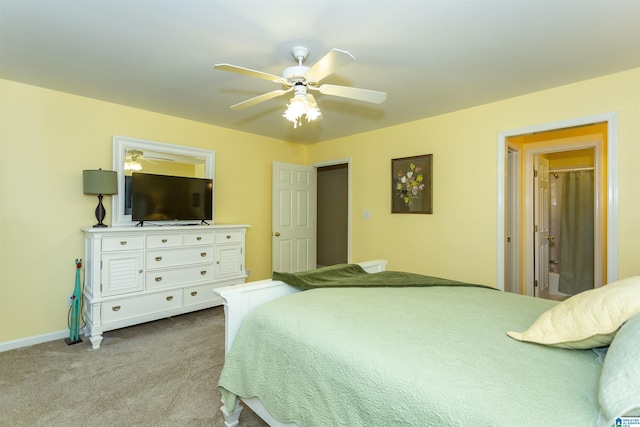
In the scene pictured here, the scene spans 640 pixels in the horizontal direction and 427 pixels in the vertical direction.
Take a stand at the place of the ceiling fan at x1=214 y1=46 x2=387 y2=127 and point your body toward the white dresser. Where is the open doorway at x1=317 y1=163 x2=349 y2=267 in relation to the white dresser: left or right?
right

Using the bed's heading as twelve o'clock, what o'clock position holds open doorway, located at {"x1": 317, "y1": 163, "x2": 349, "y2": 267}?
The open doorway is roughly at 1 o'clock from the bed.

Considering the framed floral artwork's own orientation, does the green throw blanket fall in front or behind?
in front

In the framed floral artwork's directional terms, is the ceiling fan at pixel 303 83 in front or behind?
in front

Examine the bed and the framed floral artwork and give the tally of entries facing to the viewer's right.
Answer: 0

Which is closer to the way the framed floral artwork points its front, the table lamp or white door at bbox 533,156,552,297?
the table lamp

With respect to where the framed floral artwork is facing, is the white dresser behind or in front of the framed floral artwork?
in front

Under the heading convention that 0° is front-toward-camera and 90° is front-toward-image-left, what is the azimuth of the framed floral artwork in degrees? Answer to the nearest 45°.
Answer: approximately 45°

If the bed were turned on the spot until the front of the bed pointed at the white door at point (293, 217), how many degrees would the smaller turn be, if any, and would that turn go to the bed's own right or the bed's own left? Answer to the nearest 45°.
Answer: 0° — it already faces it

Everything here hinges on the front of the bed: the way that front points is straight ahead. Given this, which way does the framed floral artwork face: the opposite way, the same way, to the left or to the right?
to the left

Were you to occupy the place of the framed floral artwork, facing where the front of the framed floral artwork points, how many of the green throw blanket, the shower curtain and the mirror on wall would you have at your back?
1

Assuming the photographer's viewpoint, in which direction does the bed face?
facing away from the viewer and to the left of the viewer

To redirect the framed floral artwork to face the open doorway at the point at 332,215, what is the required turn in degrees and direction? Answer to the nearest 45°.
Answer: approximately 90° to its right

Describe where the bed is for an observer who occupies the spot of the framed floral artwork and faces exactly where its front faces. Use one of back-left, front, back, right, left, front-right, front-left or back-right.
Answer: front-left

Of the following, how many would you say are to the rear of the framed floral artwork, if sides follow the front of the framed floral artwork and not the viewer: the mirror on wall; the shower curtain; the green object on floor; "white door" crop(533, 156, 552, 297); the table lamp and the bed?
2
